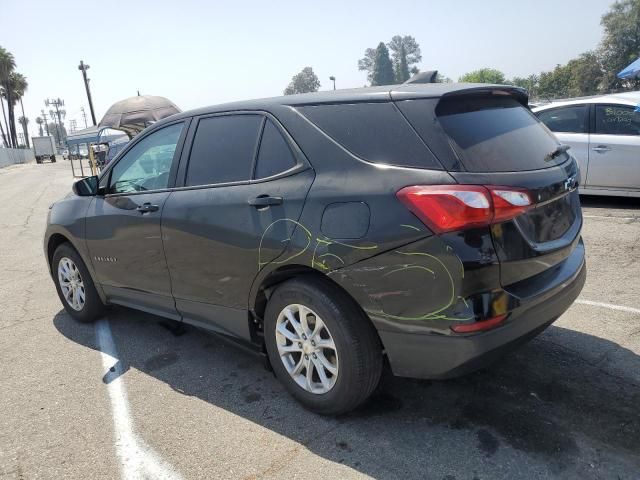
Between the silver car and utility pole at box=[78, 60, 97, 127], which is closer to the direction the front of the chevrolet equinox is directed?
the utility pole

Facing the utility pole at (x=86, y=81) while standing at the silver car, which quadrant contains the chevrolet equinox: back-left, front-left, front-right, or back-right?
back-left

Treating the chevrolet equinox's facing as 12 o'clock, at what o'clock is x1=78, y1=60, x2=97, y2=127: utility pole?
The utility pole is roughly at 1 o'clock from the chevrolet equinox.

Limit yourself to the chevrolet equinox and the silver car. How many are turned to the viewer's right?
1

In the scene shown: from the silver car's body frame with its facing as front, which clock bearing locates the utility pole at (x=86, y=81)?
The utility pole is roughly at 7 o'clock from the silver car.

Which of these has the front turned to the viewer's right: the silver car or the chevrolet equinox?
the silver car

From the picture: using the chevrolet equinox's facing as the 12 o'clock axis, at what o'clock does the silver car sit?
The silver car is roughly at 3 o'clock from the chevrolet equinox.

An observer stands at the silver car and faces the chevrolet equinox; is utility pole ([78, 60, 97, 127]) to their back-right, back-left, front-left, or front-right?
back-right

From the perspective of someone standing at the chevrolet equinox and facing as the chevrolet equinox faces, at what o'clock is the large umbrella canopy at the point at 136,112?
The large umbrella canopy is roughly at 1 o'clock from the chevrolet equinox.

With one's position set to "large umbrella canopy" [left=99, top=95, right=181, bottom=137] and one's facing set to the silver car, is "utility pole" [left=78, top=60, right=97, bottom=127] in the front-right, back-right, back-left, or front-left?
back-left

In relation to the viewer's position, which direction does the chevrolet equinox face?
facing away from the viewer and to the left of the viewer

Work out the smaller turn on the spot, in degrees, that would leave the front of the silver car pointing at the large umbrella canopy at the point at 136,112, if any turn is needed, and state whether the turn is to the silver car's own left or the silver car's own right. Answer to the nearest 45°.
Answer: approximately 180°

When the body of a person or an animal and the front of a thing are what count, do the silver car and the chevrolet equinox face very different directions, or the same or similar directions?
very different directions

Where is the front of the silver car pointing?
to the viewer's right
